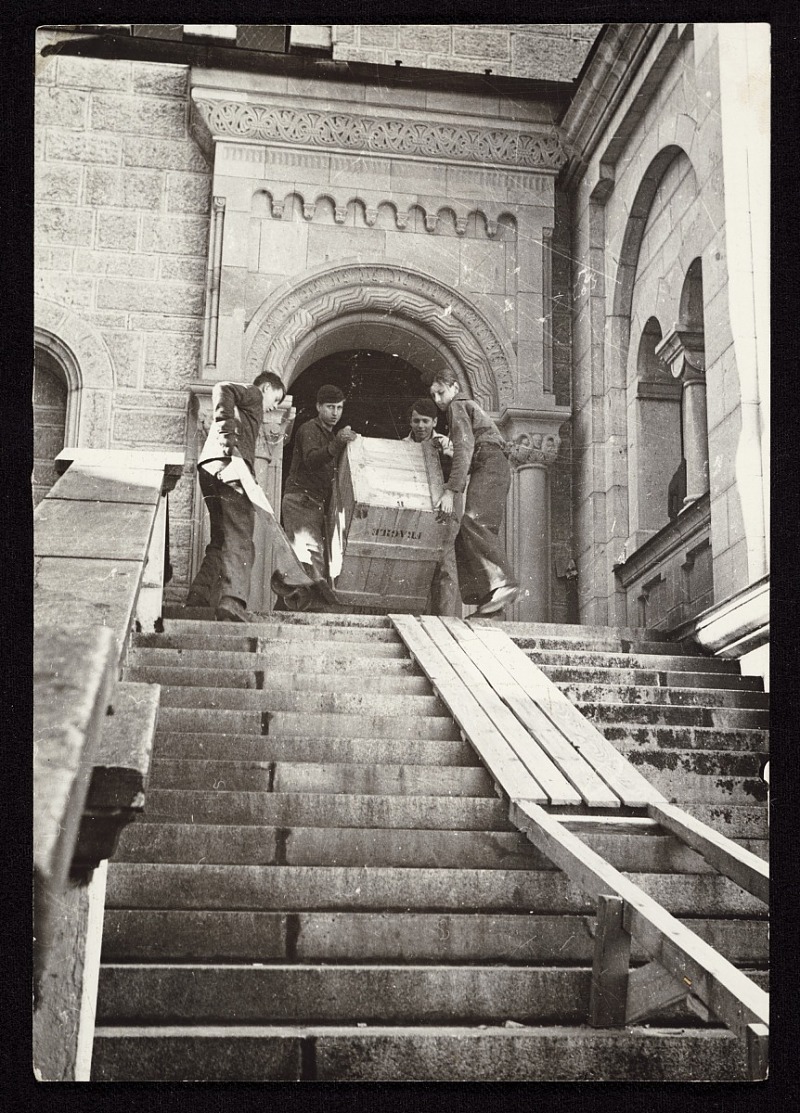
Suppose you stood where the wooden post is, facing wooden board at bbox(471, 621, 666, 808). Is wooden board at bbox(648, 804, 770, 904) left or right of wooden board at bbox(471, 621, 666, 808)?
right

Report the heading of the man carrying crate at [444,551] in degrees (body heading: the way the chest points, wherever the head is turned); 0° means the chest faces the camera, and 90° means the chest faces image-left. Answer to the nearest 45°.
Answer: approximately 45°

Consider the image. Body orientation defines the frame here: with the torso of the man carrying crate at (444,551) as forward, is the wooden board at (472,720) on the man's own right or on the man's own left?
on the man's own left

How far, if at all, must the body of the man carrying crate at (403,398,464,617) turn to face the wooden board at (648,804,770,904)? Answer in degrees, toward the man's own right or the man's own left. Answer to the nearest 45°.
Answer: approximately 45° to the man's own left

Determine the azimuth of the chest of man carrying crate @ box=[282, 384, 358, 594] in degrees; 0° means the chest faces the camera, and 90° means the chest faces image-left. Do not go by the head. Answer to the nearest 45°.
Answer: approximately 315°

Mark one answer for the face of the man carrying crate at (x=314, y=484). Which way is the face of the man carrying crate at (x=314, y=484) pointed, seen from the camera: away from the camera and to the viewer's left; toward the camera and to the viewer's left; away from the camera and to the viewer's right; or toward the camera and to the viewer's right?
toward the camera and to the viewer's right

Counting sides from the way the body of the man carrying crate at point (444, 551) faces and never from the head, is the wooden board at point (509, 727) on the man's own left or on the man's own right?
on the man's own left

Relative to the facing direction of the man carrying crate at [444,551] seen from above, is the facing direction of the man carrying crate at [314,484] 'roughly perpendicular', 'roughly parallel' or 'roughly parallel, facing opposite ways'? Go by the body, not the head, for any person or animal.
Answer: roughly perpendicular
